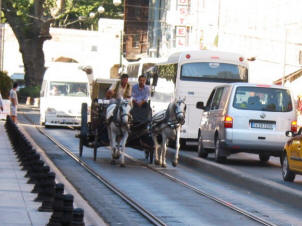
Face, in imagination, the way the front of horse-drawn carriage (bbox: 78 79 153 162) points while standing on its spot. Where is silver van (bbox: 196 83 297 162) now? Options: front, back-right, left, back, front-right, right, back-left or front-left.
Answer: front-left

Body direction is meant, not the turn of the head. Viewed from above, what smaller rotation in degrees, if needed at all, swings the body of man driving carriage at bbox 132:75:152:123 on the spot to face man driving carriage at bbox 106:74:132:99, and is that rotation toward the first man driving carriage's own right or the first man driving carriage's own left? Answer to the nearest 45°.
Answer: approximately 90° to the first man driving carriage's own right

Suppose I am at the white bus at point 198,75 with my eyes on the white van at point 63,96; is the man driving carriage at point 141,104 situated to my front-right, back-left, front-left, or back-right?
back-left

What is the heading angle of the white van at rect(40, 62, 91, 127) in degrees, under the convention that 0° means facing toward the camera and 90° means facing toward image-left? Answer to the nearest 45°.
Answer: approximately 0°

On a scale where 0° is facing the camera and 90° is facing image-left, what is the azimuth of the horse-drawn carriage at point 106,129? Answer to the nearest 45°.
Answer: approximately 315°

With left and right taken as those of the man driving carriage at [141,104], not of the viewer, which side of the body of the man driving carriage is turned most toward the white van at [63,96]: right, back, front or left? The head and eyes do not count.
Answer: back
